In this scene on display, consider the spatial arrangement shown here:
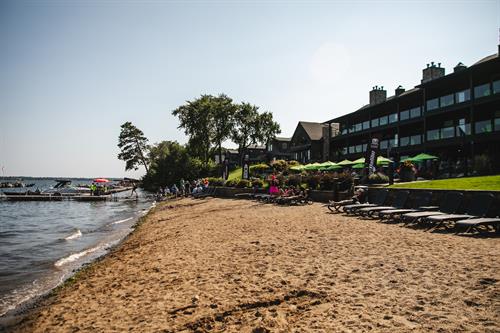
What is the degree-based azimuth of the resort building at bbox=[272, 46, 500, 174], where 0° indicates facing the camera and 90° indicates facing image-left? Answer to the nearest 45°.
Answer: approximately 45°

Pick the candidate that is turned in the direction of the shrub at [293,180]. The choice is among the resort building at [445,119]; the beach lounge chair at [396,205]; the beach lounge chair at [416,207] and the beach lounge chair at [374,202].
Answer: the resort building

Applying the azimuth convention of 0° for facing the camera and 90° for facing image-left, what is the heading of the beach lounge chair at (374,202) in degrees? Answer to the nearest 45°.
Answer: approximately 45°

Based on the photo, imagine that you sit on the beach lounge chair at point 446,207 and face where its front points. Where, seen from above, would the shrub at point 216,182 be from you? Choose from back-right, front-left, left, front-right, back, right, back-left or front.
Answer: right

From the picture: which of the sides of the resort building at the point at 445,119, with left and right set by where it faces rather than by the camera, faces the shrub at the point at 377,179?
front

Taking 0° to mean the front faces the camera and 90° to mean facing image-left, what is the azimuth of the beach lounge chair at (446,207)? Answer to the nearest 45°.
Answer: approximately 45°

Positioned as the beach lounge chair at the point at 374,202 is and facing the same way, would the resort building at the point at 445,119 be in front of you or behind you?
behind

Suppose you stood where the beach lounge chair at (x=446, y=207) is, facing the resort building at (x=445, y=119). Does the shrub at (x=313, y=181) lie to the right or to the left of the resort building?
left

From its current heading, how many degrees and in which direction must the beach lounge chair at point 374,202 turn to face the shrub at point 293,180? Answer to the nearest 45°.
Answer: approximately 90° to its right

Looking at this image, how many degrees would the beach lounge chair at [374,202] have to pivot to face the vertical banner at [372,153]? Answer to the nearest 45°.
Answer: approximately 135° to its right

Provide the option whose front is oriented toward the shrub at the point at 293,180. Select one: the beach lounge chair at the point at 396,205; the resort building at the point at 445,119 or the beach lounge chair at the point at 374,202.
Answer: the resort building

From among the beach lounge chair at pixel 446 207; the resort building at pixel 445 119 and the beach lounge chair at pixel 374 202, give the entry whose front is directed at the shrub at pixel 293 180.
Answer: the resort building

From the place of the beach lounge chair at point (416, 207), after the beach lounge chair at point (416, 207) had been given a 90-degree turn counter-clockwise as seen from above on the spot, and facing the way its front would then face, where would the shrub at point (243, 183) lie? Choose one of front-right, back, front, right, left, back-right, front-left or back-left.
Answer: back

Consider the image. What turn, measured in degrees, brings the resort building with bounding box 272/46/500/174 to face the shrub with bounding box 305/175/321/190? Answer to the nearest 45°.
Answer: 0° — it already faces it

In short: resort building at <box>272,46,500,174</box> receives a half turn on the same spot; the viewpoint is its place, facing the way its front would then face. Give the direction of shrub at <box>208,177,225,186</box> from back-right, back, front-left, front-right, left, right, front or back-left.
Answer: back-left
